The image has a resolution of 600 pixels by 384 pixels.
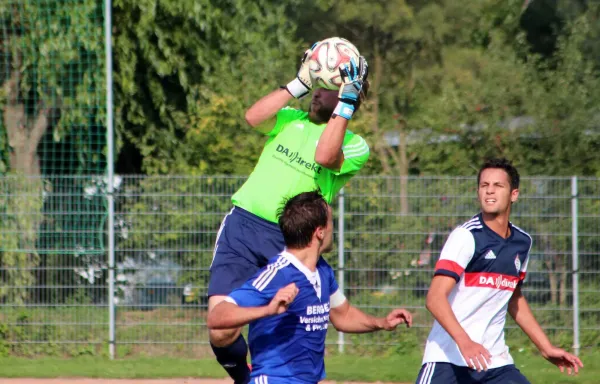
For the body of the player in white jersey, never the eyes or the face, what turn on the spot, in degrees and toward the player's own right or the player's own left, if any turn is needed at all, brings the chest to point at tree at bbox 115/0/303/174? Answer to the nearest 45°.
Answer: approximately 180°

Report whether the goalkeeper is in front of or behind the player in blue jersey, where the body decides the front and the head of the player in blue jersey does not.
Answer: behind

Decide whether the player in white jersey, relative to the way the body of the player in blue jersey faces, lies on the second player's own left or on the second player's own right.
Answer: on the second player's own left

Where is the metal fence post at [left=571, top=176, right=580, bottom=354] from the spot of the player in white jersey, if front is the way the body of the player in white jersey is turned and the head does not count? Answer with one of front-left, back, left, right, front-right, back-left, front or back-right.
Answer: back-left

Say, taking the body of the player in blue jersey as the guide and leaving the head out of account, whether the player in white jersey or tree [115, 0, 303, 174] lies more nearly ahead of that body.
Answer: the player in white jersey

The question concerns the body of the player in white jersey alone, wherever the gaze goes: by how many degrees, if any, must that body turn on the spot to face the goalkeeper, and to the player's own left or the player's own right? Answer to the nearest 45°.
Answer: approximately 135° to the player's own right

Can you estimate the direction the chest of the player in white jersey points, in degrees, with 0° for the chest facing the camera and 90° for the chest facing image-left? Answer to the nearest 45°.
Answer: approximately 315°

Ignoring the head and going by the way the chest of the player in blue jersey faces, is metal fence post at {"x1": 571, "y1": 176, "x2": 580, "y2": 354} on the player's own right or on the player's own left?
on the player's own left

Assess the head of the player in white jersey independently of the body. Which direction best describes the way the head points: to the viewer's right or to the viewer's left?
to the viewer's left

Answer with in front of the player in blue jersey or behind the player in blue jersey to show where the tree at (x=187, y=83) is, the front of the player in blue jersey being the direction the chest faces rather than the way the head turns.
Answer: behind

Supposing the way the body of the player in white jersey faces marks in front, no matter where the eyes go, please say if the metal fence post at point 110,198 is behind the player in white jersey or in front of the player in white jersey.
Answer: behind
